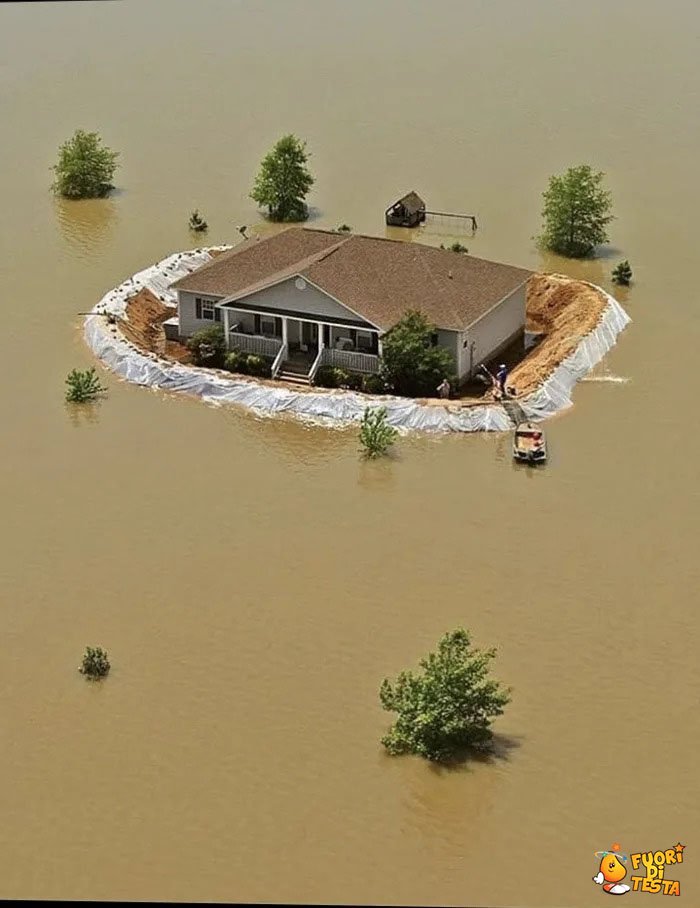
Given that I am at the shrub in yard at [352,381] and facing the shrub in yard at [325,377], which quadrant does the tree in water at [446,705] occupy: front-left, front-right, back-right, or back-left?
back-left

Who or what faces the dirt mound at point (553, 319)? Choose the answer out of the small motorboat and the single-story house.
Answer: the small motorboat

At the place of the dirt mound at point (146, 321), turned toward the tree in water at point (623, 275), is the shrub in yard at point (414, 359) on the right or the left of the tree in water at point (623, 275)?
right

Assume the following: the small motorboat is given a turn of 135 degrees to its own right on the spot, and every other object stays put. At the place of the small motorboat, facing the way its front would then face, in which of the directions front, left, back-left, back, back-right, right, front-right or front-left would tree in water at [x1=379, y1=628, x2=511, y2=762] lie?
front-right

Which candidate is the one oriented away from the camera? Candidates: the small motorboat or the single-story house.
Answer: the small motorboat

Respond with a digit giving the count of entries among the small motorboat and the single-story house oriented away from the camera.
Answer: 1

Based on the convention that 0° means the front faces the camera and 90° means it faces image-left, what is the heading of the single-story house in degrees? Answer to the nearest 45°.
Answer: approximately 45°

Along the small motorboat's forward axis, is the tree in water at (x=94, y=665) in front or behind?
behind

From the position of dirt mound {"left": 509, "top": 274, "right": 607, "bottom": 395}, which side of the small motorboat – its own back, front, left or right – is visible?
front

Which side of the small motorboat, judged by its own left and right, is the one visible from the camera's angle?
back

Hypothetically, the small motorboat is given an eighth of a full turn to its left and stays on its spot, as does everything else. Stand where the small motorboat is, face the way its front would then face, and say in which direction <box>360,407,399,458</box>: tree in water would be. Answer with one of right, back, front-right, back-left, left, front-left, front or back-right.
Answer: front-left

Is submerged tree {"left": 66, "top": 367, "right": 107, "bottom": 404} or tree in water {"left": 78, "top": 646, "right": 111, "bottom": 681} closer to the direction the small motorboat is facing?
the submerged tree

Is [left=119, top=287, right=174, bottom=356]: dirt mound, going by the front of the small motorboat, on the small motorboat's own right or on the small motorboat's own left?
on the small motorboat's own left
